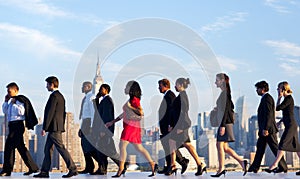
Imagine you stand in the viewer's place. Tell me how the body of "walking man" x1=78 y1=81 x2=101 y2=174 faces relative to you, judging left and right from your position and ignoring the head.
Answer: facing to the left of the viewer

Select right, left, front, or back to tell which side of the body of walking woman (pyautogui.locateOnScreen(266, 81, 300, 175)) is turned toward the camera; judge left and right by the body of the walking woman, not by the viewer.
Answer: left

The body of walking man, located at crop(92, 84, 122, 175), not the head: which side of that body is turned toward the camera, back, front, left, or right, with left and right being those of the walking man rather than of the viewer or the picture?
left

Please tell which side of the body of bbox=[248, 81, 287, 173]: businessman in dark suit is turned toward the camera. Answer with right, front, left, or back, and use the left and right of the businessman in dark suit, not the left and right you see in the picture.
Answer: left
